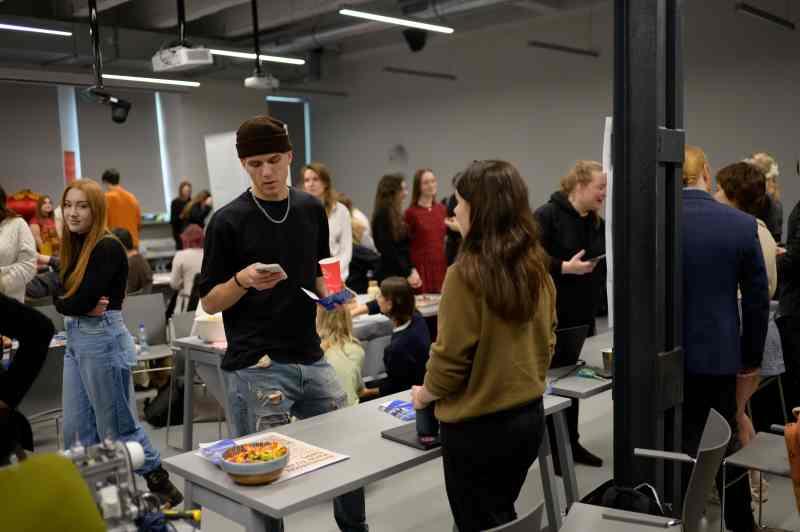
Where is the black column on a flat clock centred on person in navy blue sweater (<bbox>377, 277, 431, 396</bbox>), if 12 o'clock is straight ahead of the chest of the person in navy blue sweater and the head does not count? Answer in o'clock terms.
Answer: The black column is roughly at 8 o'clock from the person in navy blue sweater.

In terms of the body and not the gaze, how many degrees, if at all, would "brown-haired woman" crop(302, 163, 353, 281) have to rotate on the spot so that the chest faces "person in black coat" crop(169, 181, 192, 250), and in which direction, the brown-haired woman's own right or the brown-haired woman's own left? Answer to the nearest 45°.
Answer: approximately 135° to the brown-haired woman's own right

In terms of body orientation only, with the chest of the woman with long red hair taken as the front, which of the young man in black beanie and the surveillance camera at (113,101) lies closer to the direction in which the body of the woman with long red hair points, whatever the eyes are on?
the young man in black beanie

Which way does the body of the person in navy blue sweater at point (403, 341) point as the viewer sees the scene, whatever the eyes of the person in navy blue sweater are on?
to the viewer's left

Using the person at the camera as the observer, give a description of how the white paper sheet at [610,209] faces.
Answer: facing to the left of the viewer

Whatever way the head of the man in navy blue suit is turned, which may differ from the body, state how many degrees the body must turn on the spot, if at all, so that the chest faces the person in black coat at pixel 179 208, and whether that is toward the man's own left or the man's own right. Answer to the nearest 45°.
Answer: approximately 45° to the man's own left

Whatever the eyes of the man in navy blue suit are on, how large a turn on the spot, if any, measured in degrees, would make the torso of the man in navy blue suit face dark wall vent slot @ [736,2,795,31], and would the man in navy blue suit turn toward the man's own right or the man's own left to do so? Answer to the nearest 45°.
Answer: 0° — they already face it

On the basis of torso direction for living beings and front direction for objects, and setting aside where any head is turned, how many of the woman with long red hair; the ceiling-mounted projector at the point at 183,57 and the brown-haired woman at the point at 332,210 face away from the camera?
0

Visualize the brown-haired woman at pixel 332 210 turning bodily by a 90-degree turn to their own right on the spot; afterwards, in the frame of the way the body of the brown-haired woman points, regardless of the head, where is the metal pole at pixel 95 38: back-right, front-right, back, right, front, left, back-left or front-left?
front

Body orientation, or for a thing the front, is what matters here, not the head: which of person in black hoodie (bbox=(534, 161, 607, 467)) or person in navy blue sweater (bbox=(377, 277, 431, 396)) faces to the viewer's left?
person in navy blue sweater (bbox=(377, 277, 431, 396))
